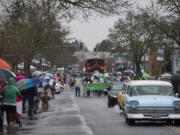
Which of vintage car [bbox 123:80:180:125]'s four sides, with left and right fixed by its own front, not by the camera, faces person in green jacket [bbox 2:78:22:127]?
right

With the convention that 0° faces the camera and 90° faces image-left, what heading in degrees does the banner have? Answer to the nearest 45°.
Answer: approximately 0°

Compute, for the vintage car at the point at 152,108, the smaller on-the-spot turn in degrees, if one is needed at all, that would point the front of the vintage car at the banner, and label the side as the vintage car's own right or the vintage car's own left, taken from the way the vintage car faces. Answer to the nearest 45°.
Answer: approximately 180°

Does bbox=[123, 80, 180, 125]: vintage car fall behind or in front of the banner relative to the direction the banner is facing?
in front

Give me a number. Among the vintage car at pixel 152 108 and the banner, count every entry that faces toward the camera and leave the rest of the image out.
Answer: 2

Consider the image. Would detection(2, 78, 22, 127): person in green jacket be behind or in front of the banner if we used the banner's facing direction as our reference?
in front

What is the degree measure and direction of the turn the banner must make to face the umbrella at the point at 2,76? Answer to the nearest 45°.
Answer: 0° — it already faces it

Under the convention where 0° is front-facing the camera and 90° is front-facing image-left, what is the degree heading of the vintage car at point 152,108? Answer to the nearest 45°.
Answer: approximately 0°
